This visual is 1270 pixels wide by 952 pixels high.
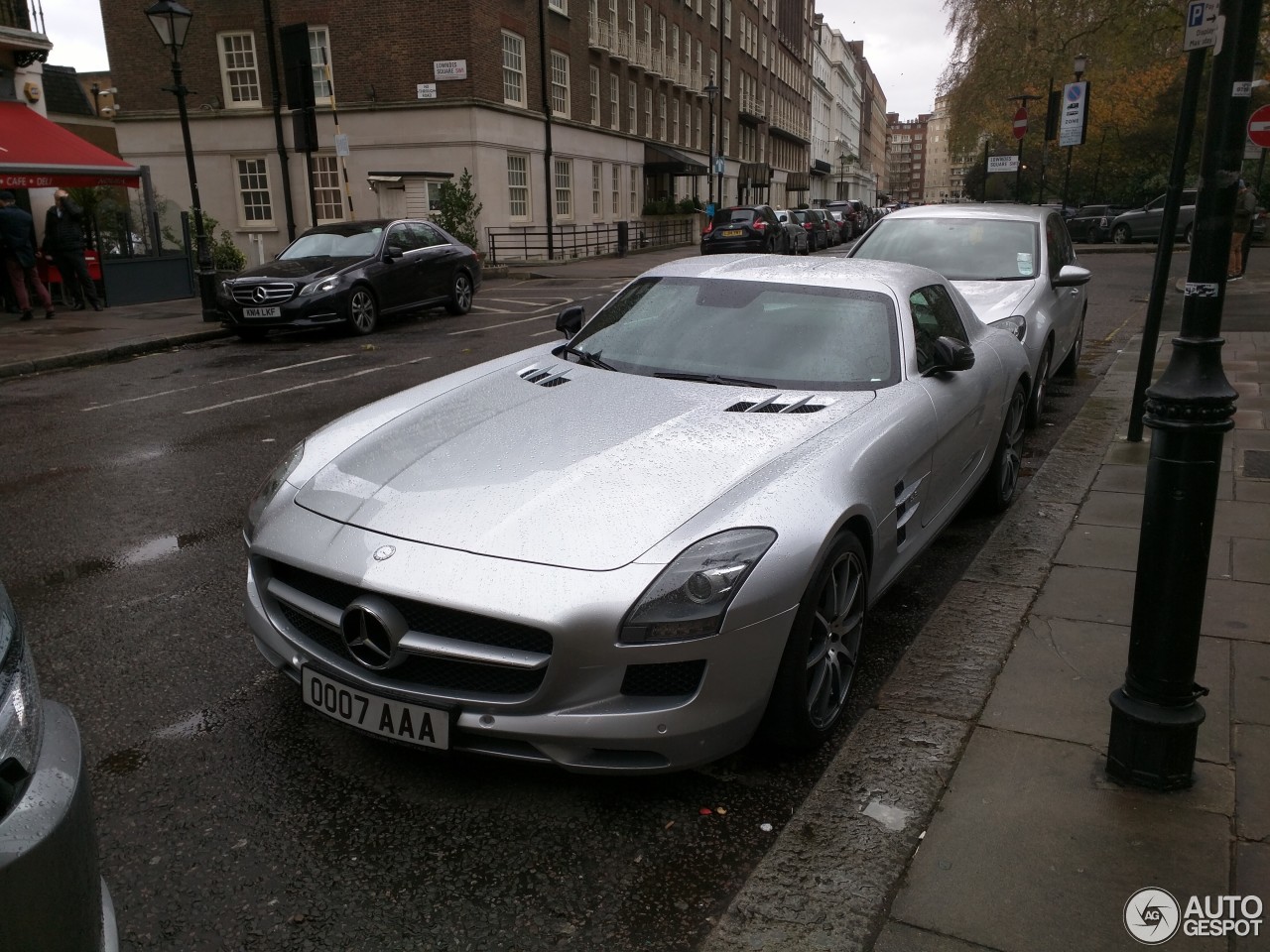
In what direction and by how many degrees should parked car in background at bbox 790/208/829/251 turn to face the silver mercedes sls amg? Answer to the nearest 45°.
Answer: approximately 180°

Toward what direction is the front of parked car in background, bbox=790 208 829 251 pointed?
away from the camera

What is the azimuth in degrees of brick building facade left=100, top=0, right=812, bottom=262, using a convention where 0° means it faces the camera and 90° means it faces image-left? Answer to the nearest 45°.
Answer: approximately 315°

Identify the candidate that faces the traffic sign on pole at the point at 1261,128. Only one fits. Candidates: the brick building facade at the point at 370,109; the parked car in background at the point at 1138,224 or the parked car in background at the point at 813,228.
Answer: the brick building facade

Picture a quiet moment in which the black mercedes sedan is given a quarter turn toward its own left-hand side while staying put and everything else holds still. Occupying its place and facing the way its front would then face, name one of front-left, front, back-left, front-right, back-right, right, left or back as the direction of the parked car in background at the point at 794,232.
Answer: left

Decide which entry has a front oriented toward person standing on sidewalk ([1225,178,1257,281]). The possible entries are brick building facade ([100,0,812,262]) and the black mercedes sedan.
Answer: the brick building facade

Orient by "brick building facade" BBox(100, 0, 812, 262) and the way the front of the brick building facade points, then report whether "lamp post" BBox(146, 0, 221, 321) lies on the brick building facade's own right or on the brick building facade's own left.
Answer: on the brick building facade's own right

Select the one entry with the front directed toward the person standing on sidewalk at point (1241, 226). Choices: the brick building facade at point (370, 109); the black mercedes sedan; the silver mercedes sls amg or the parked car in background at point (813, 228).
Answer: the brick building facade

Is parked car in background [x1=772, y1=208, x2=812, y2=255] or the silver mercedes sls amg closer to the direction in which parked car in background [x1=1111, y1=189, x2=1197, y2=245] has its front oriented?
the parked car in background

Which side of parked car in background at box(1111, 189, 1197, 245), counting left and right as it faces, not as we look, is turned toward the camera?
left

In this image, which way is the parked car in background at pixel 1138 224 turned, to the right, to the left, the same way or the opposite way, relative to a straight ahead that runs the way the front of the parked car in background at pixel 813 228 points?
to the left

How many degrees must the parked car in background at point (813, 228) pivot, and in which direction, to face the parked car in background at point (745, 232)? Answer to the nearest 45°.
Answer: approximately 180°

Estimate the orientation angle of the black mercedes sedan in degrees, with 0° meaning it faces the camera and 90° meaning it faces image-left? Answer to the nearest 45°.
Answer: approximately 45°

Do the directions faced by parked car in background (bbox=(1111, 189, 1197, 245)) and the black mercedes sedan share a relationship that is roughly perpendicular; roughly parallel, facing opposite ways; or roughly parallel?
roughly perpendicular
